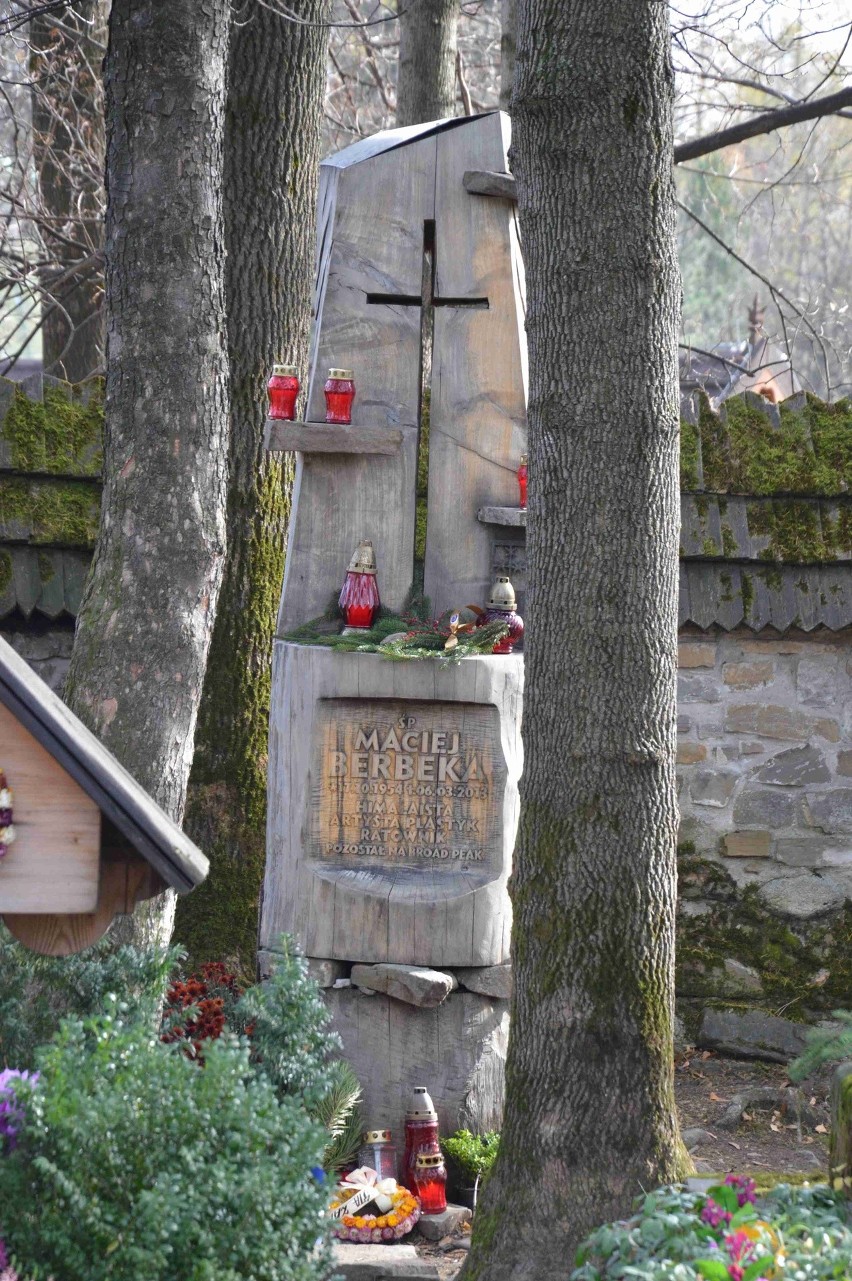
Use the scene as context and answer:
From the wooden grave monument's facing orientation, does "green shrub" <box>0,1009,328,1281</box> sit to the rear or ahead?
ahead

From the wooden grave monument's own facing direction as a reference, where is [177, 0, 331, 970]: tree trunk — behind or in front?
behind

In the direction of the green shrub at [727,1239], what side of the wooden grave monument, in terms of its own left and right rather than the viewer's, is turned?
front

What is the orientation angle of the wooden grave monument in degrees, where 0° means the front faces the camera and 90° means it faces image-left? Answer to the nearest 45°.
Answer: approximately 0°
